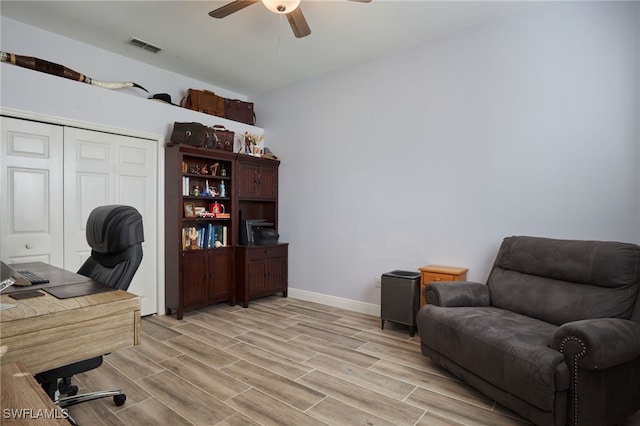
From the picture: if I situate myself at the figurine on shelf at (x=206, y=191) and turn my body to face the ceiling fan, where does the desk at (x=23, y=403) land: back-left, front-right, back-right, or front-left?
front-right

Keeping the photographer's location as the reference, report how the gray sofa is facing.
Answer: facing the viewer and to the left of the viewer

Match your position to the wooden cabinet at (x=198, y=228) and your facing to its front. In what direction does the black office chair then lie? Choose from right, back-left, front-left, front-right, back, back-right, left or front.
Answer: front-right

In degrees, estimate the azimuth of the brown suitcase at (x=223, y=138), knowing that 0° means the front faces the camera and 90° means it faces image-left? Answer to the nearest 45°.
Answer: approximately 315°

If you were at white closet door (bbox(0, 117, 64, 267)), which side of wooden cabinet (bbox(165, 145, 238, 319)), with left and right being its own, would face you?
right

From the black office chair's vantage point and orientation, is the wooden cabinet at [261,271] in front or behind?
behind

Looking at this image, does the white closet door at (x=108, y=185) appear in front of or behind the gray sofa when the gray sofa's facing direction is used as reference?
in front

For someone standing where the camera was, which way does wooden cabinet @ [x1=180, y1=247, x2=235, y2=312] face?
facing the viewer and to the right of the viewer

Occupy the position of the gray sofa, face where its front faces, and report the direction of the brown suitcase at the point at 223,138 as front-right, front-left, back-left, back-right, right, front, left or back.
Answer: front-right

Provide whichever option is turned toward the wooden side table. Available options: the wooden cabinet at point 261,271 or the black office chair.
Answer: the wooden cabinet

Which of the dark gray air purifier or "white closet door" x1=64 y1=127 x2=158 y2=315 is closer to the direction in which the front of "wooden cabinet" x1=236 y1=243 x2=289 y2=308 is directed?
the dark gray air purifier
